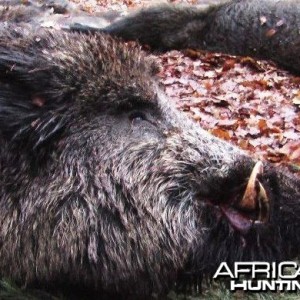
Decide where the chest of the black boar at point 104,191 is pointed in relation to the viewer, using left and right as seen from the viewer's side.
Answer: facing to the right of the viewer
